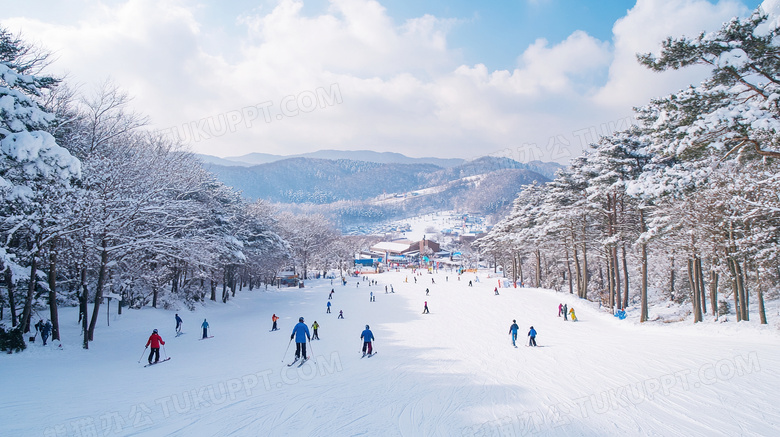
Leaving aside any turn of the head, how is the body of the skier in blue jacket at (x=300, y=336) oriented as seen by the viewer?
away from the camera
